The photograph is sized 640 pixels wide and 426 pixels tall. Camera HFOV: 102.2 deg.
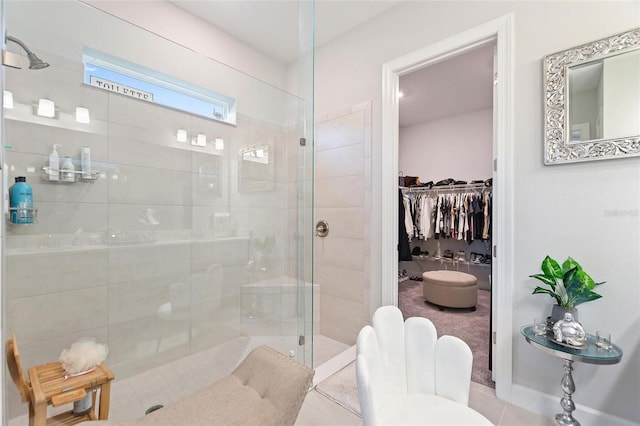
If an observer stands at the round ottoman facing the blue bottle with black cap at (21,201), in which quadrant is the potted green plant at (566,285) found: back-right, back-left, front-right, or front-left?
front-left

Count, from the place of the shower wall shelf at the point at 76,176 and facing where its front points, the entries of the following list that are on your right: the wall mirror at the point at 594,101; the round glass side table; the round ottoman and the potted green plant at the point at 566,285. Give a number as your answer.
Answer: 0

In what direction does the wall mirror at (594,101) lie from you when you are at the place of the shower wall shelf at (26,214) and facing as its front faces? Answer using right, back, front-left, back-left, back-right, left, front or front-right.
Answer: front-left

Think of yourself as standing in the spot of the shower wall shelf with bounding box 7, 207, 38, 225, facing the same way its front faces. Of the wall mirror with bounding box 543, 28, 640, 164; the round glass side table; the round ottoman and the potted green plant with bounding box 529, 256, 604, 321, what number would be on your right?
0

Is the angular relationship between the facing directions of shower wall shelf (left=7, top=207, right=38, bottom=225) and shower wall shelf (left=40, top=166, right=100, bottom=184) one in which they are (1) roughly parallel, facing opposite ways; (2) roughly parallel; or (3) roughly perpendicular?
roughly parallel

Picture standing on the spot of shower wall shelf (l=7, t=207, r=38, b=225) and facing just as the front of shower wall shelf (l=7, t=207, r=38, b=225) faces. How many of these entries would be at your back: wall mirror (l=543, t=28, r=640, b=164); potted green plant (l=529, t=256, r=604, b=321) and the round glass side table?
0

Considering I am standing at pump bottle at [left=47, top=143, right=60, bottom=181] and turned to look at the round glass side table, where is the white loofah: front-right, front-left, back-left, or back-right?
front-right

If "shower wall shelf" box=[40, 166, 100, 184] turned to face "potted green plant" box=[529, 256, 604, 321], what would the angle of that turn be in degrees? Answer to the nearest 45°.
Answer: approximately 45° to its left
